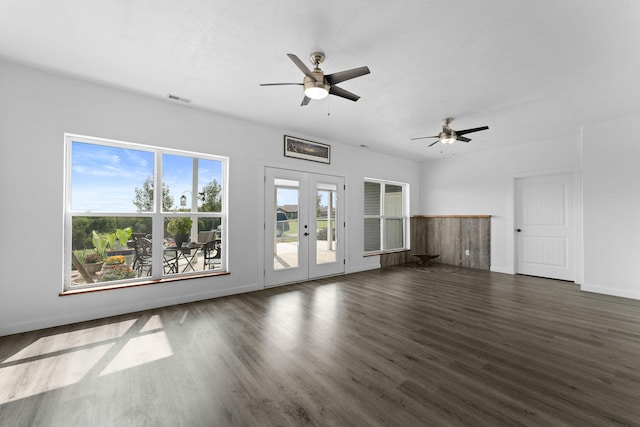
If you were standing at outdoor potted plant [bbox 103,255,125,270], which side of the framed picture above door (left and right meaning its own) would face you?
right

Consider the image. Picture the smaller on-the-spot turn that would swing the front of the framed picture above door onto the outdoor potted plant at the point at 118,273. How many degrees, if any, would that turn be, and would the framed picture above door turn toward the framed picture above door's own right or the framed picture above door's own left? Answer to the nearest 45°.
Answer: approximately 90° to the framed picture above door's own right

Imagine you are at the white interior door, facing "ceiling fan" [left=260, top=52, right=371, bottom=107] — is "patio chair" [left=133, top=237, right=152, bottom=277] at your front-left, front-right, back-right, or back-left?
front-right

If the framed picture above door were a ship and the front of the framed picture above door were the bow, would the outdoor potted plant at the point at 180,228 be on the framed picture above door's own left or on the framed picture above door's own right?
on the framed picture above door's own right

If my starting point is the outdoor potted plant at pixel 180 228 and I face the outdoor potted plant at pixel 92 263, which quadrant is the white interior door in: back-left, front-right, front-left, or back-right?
back-left

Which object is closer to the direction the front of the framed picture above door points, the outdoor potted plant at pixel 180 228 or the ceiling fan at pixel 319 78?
the ceiling fan

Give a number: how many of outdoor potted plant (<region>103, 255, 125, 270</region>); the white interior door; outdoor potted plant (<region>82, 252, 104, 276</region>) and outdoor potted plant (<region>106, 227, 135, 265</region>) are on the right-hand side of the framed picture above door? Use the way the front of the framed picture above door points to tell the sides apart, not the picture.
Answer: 3

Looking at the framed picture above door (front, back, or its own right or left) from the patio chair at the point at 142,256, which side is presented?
right

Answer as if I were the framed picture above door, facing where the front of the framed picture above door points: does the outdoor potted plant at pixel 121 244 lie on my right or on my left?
on my right

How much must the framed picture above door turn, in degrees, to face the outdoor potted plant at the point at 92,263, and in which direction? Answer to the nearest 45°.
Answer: approximately 90° to its right

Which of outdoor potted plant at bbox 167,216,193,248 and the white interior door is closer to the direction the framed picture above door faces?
the white interior door

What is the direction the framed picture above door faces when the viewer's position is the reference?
facing the viewer and to the right of the viewer

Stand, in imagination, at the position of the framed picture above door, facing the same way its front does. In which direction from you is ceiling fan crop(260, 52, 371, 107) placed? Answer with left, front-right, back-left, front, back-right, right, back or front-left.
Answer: front-right

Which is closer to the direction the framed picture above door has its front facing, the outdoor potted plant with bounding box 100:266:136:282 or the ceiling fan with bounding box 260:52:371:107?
the ceiling fan
